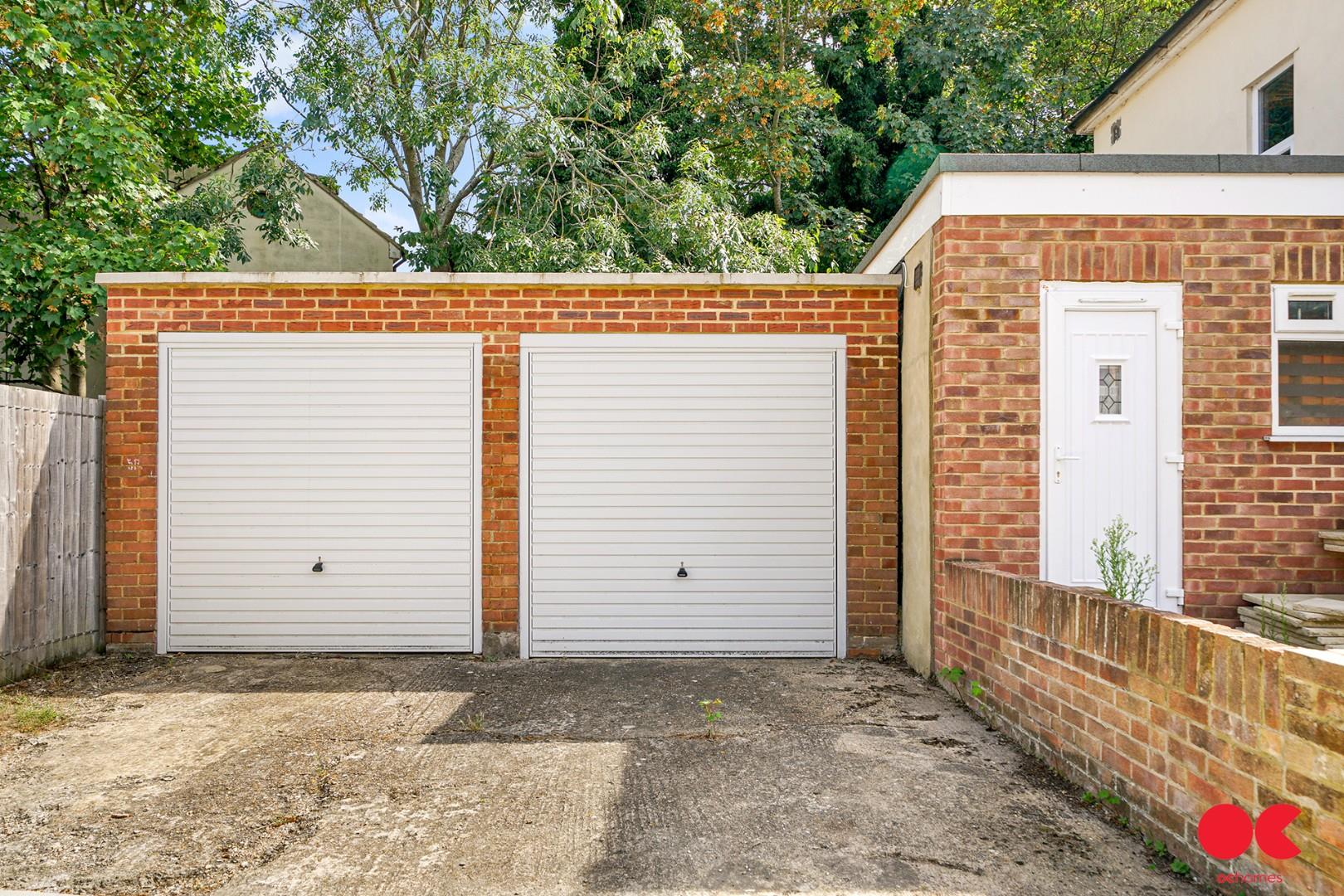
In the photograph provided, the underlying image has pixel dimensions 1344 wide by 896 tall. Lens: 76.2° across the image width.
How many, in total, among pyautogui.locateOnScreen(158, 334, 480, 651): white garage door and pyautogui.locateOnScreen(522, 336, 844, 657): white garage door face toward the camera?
2

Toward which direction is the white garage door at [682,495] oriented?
toward the camera

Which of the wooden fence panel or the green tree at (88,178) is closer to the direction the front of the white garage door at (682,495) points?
the wooden fence panel

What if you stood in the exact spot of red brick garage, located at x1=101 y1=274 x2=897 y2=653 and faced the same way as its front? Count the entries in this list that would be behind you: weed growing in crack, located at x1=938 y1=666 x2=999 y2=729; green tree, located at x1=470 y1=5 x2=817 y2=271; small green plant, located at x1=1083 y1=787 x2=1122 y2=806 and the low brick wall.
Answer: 1

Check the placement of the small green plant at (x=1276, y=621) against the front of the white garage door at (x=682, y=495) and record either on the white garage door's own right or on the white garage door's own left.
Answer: on the white garage door's own left

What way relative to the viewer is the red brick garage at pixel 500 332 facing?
toward the camera

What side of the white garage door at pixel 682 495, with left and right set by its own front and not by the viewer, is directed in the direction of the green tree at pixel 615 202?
back

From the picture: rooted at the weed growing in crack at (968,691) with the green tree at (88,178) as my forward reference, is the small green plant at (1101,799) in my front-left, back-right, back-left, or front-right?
back-left

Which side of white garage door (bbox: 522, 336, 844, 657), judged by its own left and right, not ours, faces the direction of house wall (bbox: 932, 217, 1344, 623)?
left

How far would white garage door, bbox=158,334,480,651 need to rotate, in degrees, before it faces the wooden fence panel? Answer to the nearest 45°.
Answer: approximately 90° to its right

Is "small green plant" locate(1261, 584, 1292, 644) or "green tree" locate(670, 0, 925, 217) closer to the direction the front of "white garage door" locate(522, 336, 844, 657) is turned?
the small green plant

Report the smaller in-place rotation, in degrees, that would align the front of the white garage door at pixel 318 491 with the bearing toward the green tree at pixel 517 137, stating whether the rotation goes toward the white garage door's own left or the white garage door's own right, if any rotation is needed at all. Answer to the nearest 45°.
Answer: approximately 135° to the white garage door's own left
